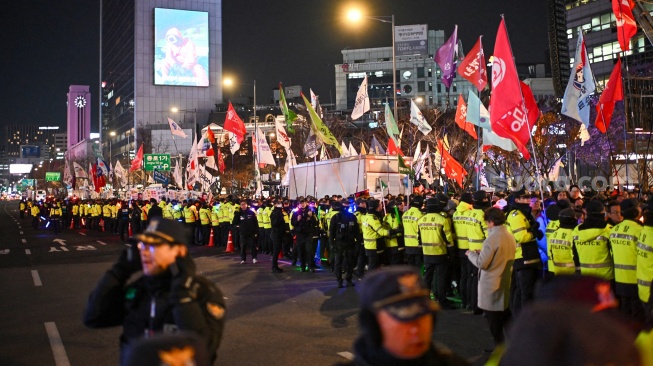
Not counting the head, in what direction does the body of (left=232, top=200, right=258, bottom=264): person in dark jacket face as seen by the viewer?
toward the camera

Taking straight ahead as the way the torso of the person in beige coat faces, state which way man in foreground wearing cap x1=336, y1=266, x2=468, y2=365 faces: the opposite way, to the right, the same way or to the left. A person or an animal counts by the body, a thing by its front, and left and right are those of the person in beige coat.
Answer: the opposite way

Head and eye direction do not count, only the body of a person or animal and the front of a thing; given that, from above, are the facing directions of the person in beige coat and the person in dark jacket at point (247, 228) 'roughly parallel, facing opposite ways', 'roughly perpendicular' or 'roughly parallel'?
roughly parallel, facing opposite ways

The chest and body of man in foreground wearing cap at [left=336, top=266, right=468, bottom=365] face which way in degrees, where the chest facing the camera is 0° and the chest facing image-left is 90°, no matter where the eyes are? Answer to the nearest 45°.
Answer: approximately 315°

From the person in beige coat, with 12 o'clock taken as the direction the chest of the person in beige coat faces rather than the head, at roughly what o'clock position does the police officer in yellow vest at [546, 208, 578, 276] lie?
The police officer in yellow vest is roughly at 3 o'clock from the person in beige coat.

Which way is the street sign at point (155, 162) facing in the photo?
toward the camera
